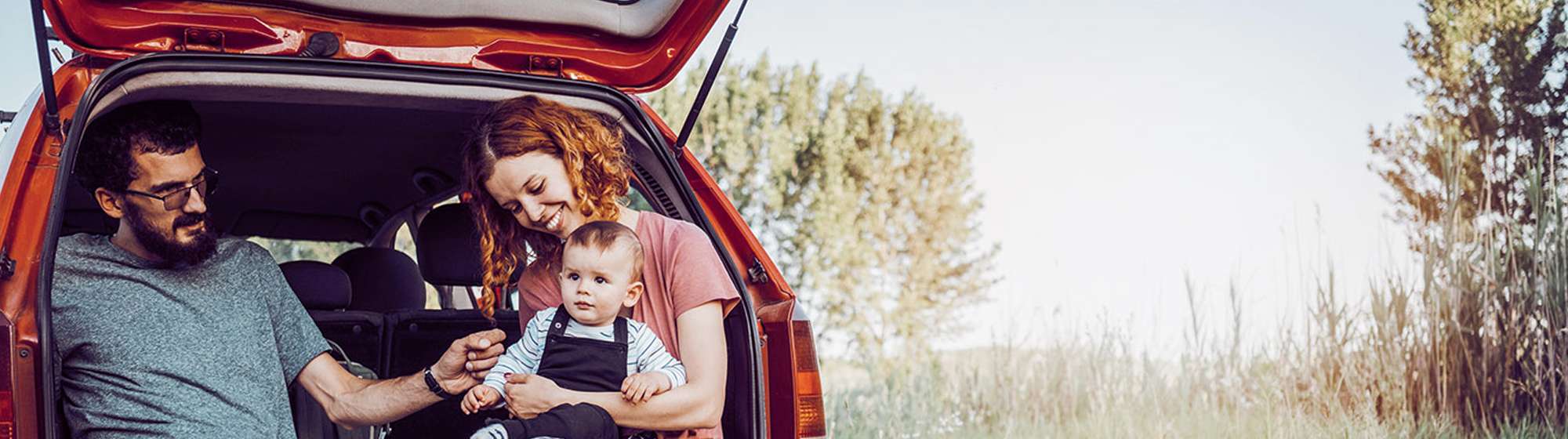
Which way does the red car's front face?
away from the camera

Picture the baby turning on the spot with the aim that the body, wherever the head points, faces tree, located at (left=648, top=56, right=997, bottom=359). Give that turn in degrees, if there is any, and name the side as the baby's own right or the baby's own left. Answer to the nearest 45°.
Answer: approximately 135° to the baby's own right

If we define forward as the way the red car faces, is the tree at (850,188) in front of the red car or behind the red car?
in front

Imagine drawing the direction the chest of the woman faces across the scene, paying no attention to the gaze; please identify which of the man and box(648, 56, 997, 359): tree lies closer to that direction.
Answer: the man

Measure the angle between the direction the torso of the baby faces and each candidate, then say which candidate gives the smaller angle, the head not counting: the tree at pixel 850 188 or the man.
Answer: the man

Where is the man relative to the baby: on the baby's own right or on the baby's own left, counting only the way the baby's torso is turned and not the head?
on the baby's own right

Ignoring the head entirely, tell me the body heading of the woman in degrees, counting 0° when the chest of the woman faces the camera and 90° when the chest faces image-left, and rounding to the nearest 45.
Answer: approximately 45°

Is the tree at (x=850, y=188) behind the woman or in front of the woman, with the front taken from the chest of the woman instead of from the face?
behind
